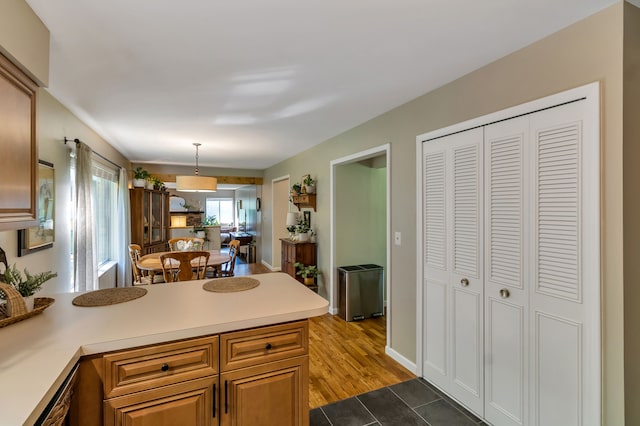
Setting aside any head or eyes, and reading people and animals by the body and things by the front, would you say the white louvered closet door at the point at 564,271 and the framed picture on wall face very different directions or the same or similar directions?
very different directions

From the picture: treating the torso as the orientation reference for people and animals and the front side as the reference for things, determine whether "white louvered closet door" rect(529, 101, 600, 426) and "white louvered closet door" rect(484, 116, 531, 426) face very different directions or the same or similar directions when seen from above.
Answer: same or similar directions

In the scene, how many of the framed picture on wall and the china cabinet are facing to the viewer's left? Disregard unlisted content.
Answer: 0

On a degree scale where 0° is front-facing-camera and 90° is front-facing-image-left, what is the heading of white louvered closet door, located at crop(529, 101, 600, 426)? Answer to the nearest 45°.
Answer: approximately 45°

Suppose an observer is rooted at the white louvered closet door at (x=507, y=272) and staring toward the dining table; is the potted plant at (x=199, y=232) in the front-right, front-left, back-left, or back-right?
front-right

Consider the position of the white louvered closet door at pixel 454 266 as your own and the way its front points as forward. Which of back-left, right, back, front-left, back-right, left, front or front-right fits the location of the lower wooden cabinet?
front

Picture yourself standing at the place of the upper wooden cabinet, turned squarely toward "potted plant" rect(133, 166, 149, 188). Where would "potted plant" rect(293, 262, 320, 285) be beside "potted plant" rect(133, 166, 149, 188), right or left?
right

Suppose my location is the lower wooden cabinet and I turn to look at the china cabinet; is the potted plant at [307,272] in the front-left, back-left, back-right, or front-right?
front-right

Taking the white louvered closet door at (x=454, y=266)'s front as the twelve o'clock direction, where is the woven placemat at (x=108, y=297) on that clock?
The woven placemat is roughly at 12 o'clock from the white louvered closet door.

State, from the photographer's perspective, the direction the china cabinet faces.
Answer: facing the viewer and to the right of the viewer

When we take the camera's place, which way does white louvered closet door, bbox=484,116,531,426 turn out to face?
facing the viewer and to the left of the viewer

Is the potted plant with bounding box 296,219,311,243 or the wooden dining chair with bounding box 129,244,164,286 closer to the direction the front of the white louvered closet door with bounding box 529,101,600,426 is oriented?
the wooden dining chair

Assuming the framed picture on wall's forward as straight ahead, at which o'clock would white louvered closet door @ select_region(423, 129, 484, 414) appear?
The white louvered closet door is roughly at 12 o'clock from the framed picture on wall.

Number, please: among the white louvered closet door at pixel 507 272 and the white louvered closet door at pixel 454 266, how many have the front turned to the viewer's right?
0
